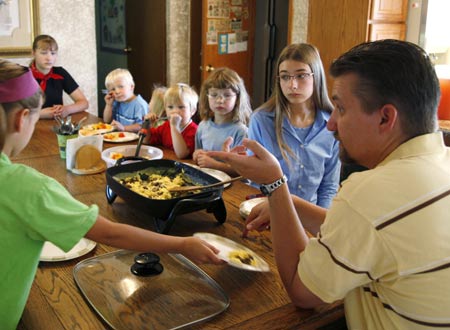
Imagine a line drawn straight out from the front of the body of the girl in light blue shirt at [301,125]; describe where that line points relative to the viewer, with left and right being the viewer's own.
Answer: facing the viewer

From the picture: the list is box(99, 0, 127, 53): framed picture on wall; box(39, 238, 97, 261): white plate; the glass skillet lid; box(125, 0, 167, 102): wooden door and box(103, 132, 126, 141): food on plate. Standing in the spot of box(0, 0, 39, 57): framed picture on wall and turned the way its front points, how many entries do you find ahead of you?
3

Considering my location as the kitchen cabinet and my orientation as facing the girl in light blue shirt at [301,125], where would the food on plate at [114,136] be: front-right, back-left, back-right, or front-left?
front-right

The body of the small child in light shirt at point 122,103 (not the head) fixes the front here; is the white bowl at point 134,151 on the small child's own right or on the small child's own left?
on the small child's own left

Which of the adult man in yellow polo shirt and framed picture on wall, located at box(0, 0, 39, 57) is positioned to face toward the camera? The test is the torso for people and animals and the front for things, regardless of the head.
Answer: the framed picture on wall

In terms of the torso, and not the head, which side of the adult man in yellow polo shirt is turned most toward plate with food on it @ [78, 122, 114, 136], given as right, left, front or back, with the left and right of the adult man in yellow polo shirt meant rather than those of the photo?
front

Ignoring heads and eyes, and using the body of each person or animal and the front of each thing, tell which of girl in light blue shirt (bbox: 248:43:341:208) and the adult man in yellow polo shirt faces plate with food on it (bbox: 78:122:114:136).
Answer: the adult man in yellow polo shirt

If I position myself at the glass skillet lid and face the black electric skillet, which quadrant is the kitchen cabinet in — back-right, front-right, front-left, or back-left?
front-right

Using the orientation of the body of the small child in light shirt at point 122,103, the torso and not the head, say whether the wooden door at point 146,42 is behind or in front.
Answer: behind

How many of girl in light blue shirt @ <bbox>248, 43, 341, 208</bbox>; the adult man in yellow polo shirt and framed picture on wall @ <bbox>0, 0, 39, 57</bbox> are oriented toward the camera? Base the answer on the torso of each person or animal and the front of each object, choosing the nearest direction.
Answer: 2

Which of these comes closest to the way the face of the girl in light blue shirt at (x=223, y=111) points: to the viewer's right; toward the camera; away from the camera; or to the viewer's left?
toward the camera

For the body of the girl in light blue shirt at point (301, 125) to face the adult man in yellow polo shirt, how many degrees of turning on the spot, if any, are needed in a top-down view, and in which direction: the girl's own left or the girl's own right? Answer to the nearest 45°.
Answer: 0° — they already face them

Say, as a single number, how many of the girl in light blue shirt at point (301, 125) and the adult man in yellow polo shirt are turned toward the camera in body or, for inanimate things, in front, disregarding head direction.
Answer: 1

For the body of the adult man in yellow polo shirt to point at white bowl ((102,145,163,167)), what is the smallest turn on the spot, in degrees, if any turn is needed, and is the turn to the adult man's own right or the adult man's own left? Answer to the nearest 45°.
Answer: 0° — they already face it

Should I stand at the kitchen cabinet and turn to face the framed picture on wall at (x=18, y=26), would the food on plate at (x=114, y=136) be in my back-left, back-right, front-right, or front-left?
front-left

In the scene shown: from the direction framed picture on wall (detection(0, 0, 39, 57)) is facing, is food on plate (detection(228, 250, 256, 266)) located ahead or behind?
ahead

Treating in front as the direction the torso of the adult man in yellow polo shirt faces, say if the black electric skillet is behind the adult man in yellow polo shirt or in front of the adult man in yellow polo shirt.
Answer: in front

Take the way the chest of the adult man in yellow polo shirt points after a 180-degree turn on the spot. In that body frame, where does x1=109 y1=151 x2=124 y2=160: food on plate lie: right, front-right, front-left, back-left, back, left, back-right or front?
back

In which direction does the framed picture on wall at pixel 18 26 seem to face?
toward the camera
